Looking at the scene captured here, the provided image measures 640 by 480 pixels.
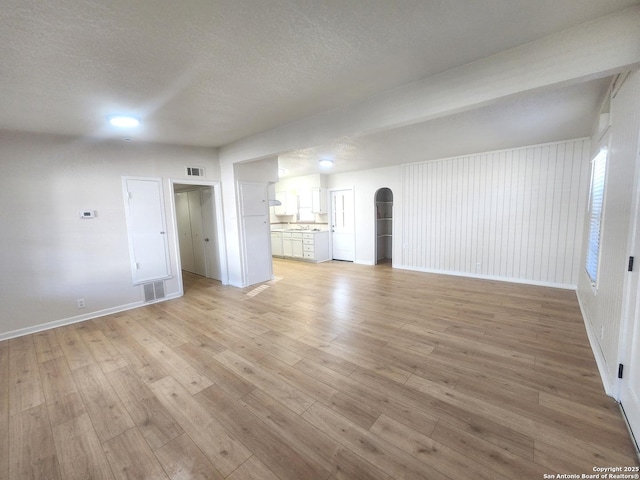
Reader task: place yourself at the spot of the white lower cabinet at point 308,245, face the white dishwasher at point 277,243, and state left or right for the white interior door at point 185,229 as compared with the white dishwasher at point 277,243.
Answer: left

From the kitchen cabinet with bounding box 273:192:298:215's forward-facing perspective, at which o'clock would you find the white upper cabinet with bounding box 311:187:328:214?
The white upper cabinet is roughly at 9 o'clock from the kitchen cabinet.

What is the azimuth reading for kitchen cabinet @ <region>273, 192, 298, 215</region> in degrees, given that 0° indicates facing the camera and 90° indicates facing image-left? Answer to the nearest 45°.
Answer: approximately 45°

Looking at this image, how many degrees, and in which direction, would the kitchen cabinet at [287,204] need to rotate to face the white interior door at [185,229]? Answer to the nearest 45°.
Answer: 0° — it already faces it

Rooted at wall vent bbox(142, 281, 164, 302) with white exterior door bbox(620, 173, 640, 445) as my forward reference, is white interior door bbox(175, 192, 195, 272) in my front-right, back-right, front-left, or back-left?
back-left
